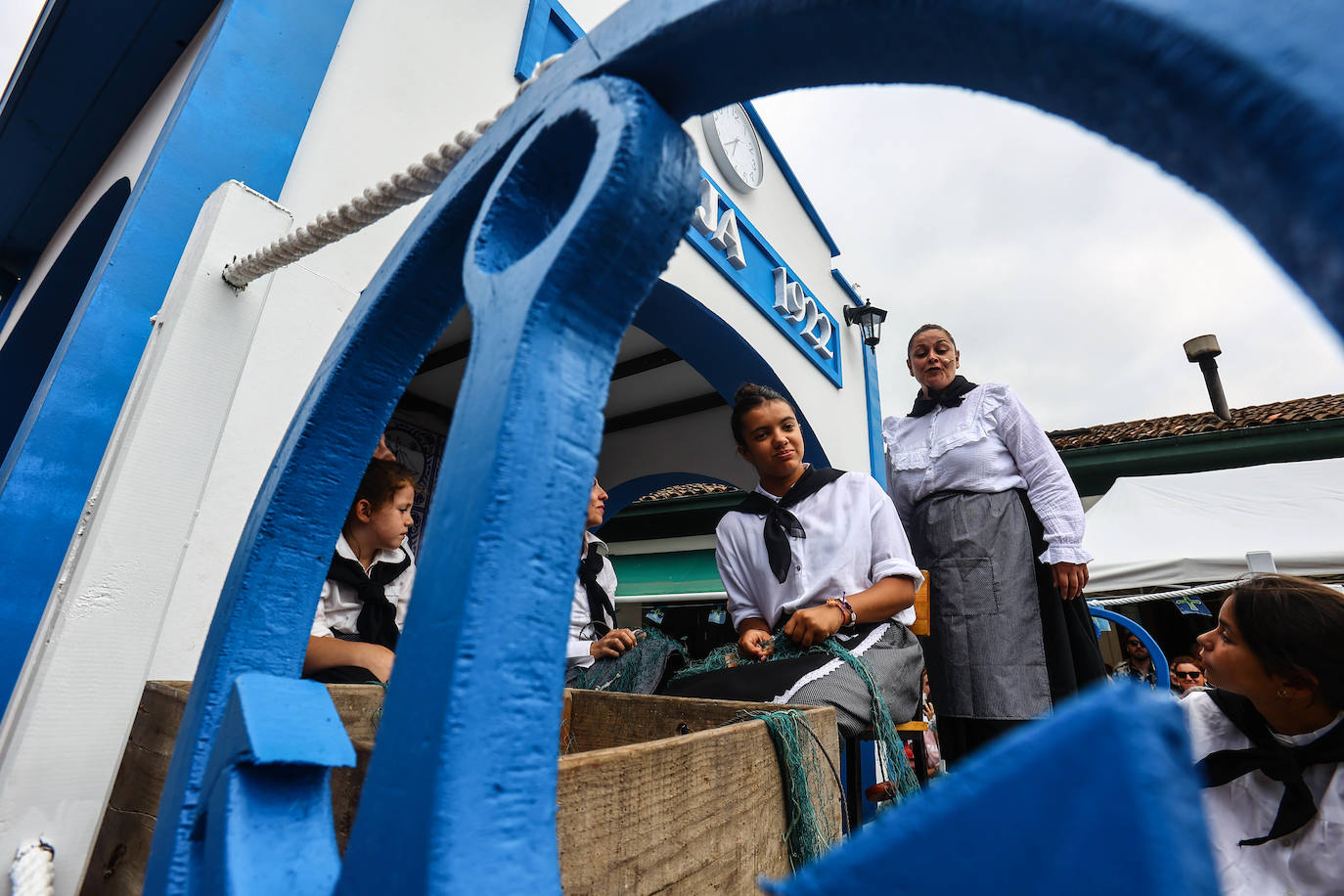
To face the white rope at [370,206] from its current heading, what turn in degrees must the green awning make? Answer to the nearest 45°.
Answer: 0° — it already faces it

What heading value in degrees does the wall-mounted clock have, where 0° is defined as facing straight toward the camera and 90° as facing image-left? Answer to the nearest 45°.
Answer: approximately 315°

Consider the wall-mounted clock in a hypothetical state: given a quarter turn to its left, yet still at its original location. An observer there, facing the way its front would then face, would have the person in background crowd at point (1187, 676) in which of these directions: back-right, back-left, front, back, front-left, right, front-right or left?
front

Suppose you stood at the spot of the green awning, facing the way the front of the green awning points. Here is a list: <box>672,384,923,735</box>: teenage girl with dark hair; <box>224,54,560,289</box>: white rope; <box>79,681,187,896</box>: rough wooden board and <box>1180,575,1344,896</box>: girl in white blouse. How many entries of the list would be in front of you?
4

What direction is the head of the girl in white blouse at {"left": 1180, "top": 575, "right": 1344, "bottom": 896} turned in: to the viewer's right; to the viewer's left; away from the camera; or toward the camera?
to the viewer's left
